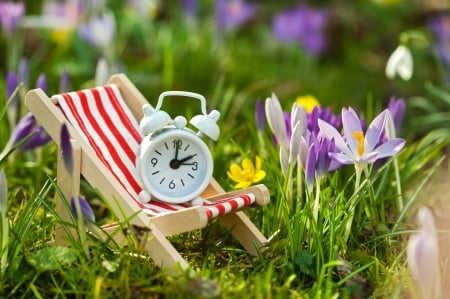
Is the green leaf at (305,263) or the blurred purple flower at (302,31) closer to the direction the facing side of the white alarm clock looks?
the green leaf

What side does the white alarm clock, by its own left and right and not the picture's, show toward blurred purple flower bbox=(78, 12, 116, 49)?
back

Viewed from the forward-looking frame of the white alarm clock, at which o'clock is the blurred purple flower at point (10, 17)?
The blurred purple flower is roughly at 5 o'clock from the white alarm clock.

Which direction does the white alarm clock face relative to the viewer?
toward the camera

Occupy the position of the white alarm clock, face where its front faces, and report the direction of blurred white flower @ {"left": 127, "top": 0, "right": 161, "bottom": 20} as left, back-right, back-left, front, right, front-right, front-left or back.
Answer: back

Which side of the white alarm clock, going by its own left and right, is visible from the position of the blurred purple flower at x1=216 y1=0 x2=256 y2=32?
back

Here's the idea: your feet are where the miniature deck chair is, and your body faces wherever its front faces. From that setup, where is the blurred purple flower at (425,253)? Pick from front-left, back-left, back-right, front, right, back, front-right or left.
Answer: front

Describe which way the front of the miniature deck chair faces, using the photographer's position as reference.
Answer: facing the viewer and to the right of the viewer

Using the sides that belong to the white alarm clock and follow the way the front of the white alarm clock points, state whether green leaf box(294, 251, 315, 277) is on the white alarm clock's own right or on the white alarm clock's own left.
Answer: on the white alarm clock's own left

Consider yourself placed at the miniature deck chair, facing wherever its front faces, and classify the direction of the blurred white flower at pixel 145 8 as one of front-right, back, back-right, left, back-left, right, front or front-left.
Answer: back-left

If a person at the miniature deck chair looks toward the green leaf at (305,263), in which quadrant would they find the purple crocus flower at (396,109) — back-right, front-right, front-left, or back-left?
front-left

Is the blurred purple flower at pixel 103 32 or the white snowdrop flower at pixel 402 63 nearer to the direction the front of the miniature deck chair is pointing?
the white snowdrop flower
